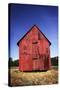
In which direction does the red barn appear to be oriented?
toward the camera
